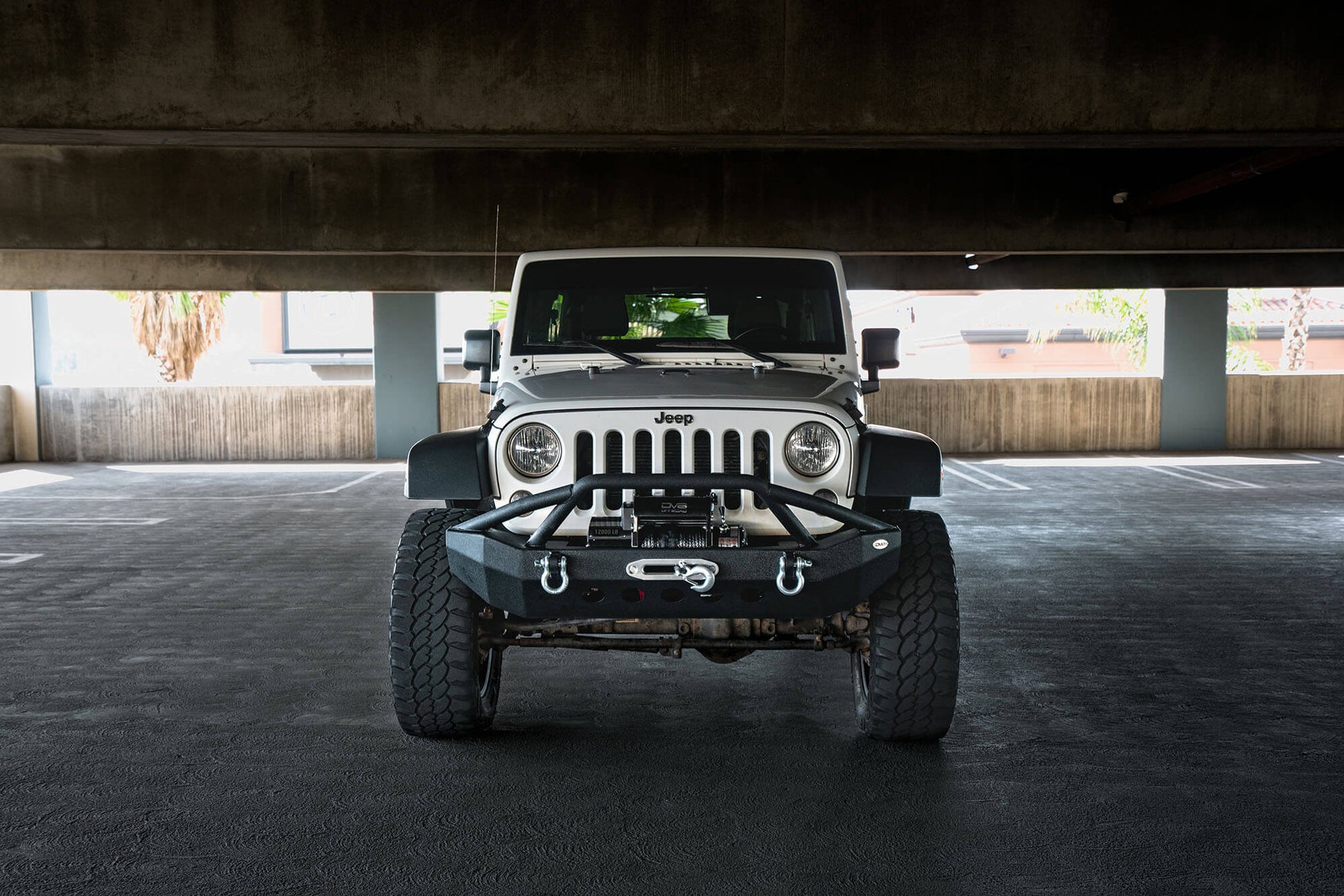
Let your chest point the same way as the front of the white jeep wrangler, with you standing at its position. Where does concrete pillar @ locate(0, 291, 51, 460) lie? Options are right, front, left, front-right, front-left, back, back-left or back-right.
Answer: back-right

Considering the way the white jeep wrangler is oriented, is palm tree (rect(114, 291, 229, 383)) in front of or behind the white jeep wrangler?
behind

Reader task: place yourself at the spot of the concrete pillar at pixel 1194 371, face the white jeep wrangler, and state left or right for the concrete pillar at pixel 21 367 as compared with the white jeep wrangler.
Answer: right

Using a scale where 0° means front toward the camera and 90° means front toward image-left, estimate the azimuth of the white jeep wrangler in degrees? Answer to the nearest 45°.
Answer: approximately 0°

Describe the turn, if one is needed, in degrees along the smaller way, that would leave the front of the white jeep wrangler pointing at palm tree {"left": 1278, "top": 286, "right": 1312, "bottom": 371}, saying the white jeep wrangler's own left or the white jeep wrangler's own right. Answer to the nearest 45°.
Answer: approximately 135° to the white jeep wrangler's own left

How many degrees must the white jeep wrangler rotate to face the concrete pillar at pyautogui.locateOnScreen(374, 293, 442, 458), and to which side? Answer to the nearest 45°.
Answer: approximately 180°

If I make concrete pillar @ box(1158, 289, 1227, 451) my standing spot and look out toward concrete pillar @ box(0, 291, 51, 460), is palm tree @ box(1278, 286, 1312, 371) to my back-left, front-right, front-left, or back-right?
back-right

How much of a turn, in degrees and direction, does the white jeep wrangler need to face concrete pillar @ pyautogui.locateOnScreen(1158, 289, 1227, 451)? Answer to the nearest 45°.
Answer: approximately 135° to its left

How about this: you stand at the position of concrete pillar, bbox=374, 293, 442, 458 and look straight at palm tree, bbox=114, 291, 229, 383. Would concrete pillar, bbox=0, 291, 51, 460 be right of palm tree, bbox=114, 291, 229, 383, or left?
left
